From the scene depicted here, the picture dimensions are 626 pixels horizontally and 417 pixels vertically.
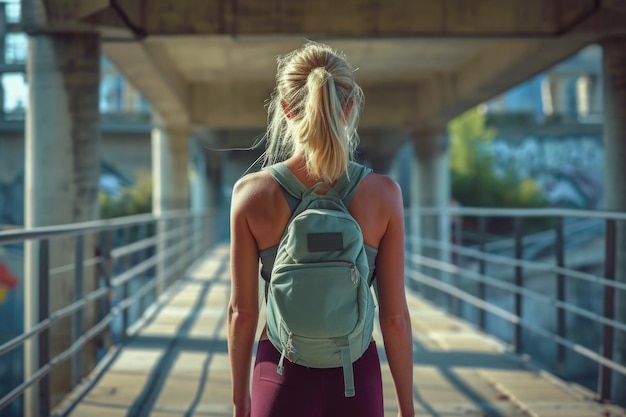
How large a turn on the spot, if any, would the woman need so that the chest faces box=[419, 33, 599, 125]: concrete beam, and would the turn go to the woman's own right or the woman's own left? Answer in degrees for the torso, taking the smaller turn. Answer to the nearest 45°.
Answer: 0° — they already face it

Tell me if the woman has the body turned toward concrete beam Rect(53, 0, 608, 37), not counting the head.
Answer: yes

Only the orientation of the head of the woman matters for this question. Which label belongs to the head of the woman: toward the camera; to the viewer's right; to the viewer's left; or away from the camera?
away from the camera

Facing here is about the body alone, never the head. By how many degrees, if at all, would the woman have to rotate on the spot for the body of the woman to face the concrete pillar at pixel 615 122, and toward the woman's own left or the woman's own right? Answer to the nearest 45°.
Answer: approximately 45° to the woman's own right

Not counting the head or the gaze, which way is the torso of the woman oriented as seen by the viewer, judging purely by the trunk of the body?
away from the camera
